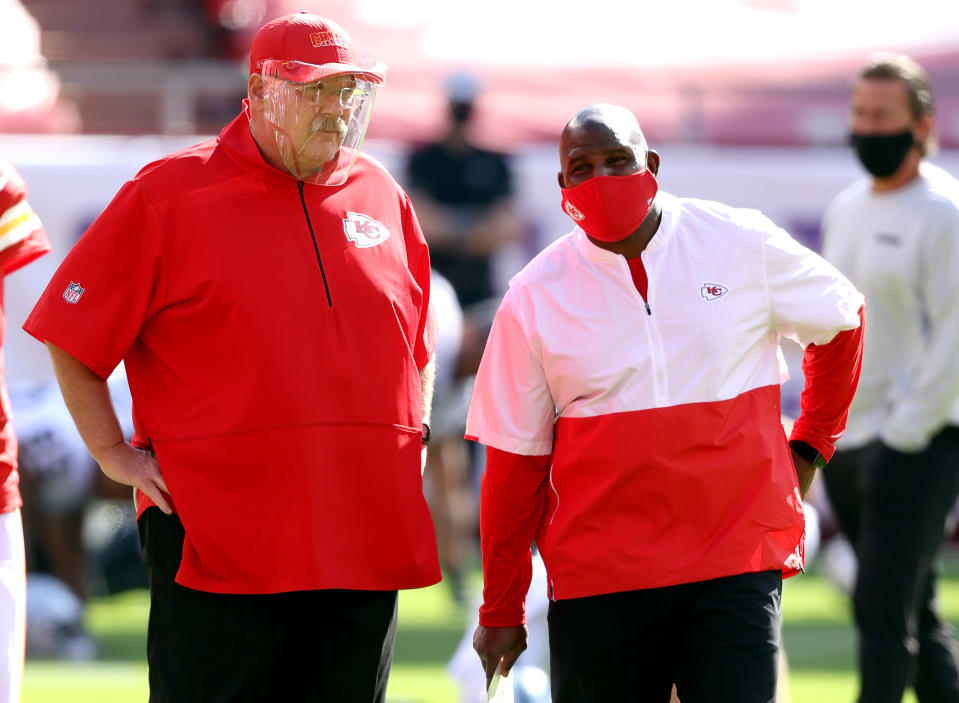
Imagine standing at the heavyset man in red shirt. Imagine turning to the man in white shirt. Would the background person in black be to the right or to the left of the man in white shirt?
left

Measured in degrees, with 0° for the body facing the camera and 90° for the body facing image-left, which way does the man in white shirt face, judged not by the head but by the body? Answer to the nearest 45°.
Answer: approximately 45°

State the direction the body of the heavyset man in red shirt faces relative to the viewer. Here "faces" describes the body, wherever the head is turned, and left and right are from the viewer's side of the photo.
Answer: facing the viewer and to the right of the viewer

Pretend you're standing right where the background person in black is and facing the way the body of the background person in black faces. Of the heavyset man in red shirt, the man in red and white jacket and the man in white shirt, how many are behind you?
0

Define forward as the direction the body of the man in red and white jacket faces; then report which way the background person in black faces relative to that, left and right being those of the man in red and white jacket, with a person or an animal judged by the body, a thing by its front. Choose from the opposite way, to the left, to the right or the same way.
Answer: the same way

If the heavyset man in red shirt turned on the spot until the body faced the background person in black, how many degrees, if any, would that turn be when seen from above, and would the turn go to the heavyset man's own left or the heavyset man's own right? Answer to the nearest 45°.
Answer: approximately 135° to the heavyset man's own left

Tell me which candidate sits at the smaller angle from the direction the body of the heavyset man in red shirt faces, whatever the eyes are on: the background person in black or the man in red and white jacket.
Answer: the man in red and white jacket

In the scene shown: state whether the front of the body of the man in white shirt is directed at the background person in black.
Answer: no

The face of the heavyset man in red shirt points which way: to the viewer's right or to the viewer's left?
to the viewer's right

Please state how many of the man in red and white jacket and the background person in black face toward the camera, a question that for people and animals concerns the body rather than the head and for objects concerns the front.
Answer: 2

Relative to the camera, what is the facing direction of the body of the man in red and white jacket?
toward the camera

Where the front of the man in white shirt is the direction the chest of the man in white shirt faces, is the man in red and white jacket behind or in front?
in front

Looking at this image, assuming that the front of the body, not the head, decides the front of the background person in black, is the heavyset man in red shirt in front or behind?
in front

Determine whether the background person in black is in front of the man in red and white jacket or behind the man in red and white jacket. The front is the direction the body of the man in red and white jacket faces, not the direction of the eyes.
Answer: behind

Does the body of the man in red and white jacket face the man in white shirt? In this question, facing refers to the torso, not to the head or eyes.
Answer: no

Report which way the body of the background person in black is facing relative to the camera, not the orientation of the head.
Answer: toward the camera
